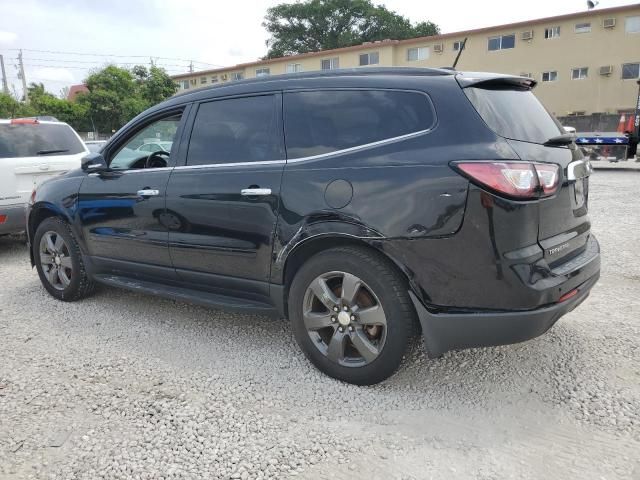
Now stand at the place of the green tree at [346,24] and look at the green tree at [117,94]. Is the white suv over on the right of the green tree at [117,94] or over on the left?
left

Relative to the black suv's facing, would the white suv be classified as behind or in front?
in front

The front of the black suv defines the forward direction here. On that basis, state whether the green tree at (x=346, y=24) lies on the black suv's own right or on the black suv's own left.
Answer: on the black suv's own right

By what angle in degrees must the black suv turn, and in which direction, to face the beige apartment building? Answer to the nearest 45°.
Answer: approximately 90° to its right

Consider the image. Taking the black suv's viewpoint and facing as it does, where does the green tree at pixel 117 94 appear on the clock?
The green tree is roughly at 1 o'clock from the black suv.

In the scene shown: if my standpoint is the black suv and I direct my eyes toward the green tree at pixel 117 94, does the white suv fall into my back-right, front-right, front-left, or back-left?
front-left

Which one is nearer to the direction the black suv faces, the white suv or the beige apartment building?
the white suv

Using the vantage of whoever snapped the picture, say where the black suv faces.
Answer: facing away from the viewer and to the left of the viewer

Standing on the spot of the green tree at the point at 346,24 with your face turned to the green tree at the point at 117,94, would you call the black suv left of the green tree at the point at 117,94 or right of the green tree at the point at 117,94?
left
